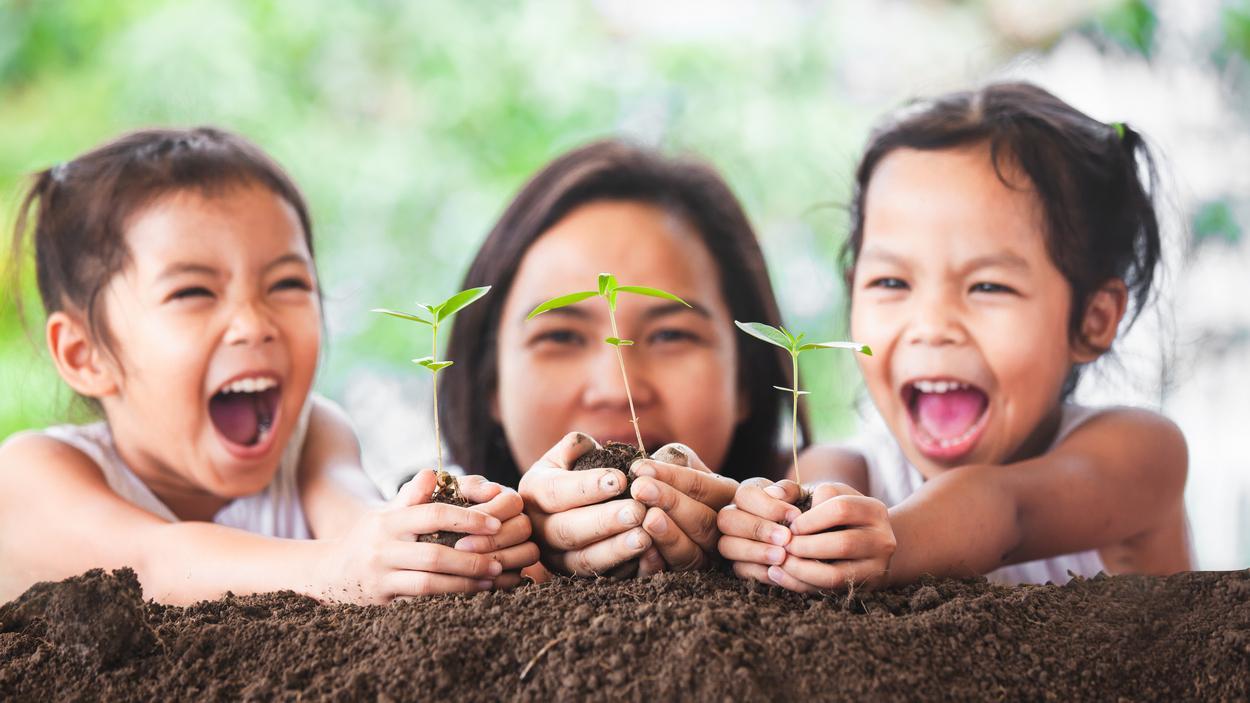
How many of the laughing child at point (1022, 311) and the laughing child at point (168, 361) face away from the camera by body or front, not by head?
0

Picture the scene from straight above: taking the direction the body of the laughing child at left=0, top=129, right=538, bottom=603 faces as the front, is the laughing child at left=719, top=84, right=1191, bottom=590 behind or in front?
in front

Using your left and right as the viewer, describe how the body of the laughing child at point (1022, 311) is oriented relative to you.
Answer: facing the viewer and to the left of the viewer

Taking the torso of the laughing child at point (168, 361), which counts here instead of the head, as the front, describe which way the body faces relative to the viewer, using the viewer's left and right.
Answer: facing the viewer and to the right of the viewer

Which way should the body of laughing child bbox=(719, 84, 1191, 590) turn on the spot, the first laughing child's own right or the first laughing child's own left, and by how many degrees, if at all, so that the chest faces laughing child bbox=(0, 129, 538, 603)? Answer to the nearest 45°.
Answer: approximately 45° to the first laughing child's own right
